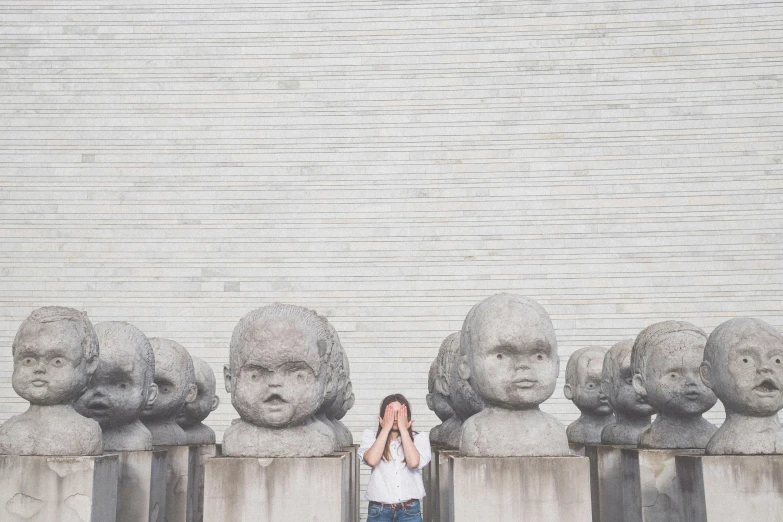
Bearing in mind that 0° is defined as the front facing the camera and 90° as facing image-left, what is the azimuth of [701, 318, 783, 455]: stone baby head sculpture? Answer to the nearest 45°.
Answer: approximately 315°

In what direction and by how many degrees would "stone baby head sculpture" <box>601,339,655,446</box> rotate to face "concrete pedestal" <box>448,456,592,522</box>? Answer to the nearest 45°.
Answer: approximately 45° to its right

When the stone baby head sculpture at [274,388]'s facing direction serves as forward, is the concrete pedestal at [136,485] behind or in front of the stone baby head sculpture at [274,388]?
behind

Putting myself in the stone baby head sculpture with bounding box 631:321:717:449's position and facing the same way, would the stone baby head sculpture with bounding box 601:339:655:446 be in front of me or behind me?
behind

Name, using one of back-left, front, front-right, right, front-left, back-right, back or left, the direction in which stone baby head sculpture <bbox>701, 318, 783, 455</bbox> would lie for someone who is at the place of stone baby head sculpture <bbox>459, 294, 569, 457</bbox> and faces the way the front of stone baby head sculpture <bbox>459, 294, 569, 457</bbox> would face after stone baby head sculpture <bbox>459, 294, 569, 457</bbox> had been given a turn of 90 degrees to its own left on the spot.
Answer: front

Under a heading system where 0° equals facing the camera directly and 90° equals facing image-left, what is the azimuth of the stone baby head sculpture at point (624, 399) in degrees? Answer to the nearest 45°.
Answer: approximately 315°

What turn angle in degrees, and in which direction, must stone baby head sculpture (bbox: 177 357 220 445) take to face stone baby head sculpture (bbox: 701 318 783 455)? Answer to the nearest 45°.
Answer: approximately 90° to its left

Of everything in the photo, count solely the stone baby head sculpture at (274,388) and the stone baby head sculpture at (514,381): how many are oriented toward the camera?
2

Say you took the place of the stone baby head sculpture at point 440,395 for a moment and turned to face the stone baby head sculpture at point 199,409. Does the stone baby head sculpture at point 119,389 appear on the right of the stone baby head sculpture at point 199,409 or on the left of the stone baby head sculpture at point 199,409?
left

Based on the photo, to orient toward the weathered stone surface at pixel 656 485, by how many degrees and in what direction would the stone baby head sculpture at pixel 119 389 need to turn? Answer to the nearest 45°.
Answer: approximately 135° to its left

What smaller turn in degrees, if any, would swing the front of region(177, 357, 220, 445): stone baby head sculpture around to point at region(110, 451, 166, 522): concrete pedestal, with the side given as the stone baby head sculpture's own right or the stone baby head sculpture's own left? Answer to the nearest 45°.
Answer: approximately 45° to the stone baby head sculpture's own left

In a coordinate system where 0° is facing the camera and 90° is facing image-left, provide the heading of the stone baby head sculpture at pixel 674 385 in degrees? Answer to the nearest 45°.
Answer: approximately 315°
